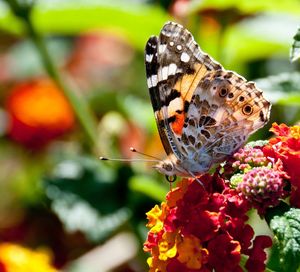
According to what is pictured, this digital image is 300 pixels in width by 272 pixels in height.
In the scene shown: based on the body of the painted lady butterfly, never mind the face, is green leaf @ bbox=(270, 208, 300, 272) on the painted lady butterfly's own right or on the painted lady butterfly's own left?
on the painted lady butterfly's own left

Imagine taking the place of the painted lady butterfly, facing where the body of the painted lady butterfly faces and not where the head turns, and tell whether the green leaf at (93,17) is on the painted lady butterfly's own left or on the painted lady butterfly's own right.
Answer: on the painted lady butterfly's own right

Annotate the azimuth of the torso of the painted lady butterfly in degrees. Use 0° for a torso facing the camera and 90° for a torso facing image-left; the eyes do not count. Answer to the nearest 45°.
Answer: approximately 90°

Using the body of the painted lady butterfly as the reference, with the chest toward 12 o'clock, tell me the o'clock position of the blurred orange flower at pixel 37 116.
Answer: The blurred orange flower is roughly at 2 o'clock from the painted lady butterfly.
